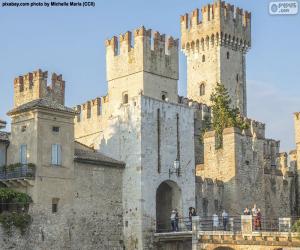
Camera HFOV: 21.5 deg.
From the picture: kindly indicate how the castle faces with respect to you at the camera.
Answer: facing the viewer and to the right of the viewer
